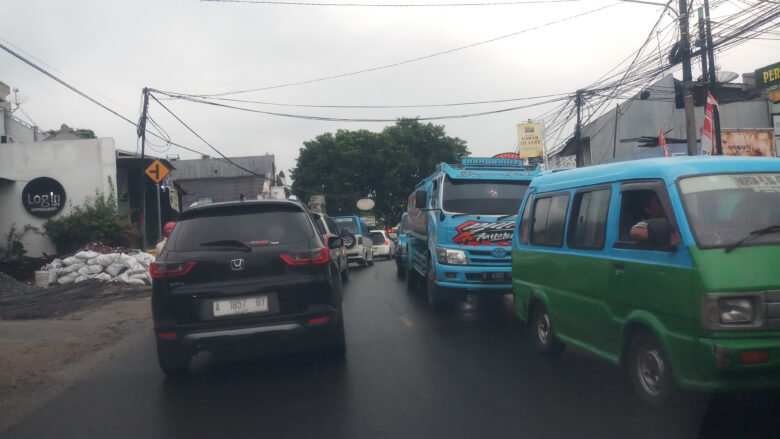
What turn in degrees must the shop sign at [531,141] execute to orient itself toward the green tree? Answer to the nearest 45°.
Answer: approximately 135° to its right

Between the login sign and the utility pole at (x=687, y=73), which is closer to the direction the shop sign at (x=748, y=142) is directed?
the utility pole

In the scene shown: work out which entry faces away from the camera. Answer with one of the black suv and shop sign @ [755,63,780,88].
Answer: the black suv

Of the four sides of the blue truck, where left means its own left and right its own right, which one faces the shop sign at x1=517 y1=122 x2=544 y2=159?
back

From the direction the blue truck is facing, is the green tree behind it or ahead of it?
behind

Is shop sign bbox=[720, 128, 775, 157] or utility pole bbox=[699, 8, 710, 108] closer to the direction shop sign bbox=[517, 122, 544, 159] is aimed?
the utility pole

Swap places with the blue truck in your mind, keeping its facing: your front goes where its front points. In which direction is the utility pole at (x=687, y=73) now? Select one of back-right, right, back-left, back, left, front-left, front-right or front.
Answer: back-left

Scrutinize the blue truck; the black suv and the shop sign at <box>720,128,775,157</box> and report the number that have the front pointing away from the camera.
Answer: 1

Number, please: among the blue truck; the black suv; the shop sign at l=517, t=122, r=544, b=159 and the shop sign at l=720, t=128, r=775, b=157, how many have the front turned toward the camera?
3

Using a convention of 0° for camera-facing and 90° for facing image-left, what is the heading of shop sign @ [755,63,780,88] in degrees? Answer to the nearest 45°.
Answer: approximately 45°

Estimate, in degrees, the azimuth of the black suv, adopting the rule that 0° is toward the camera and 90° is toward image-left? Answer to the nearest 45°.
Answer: approximately 180°
